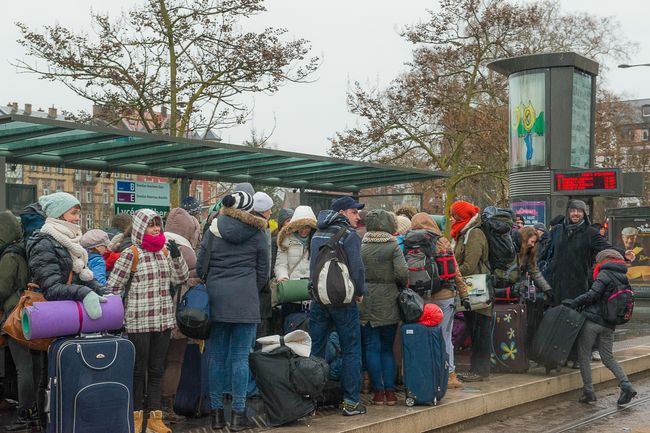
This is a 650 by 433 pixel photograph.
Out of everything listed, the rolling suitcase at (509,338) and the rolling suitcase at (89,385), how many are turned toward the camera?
2

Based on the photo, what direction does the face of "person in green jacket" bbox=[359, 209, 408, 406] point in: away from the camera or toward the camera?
away from the camera

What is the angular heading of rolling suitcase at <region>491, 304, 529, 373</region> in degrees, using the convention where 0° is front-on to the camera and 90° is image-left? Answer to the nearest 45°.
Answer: approximately 0°

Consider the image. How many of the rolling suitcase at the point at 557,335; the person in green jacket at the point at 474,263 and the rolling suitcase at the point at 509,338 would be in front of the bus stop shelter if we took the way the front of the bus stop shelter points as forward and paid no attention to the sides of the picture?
3

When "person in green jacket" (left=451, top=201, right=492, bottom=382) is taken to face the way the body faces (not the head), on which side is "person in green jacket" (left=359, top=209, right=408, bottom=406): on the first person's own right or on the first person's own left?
on the first person's own left

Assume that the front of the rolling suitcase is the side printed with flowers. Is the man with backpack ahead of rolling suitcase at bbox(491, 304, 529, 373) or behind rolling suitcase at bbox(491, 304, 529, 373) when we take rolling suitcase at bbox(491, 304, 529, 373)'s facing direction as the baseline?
ahead

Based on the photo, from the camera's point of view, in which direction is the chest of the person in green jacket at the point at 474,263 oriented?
to the viewer's left

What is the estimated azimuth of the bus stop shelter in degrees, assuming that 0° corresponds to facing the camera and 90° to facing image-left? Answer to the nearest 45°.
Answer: approximately 315°

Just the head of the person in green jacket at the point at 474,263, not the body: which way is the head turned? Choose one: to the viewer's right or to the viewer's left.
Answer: to the viewer's left
